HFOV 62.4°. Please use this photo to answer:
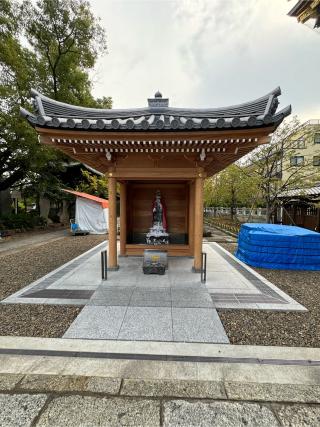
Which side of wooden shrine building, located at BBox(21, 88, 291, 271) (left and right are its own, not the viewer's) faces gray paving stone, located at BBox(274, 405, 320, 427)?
front

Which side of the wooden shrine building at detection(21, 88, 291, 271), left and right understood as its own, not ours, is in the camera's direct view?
front

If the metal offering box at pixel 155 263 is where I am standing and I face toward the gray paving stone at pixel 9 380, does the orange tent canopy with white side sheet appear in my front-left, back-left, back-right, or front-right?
back-right

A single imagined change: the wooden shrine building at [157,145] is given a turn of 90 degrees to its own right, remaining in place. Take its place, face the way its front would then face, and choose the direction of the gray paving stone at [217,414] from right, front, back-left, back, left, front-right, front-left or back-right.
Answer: left

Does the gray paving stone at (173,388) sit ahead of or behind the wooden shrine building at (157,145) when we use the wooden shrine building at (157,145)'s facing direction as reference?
ahead

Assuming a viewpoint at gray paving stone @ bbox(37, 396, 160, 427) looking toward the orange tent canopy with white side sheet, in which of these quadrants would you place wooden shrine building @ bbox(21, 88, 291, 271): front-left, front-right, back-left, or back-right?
front-right

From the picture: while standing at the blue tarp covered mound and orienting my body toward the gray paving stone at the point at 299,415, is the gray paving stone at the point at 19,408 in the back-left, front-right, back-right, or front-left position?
front-right

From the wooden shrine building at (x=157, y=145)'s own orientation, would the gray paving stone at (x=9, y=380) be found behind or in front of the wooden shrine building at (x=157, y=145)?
in front

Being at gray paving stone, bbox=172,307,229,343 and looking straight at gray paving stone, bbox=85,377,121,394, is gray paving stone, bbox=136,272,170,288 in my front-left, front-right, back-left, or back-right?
back-right

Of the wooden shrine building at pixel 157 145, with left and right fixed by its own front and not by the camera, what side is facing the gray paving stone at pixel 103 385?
front
